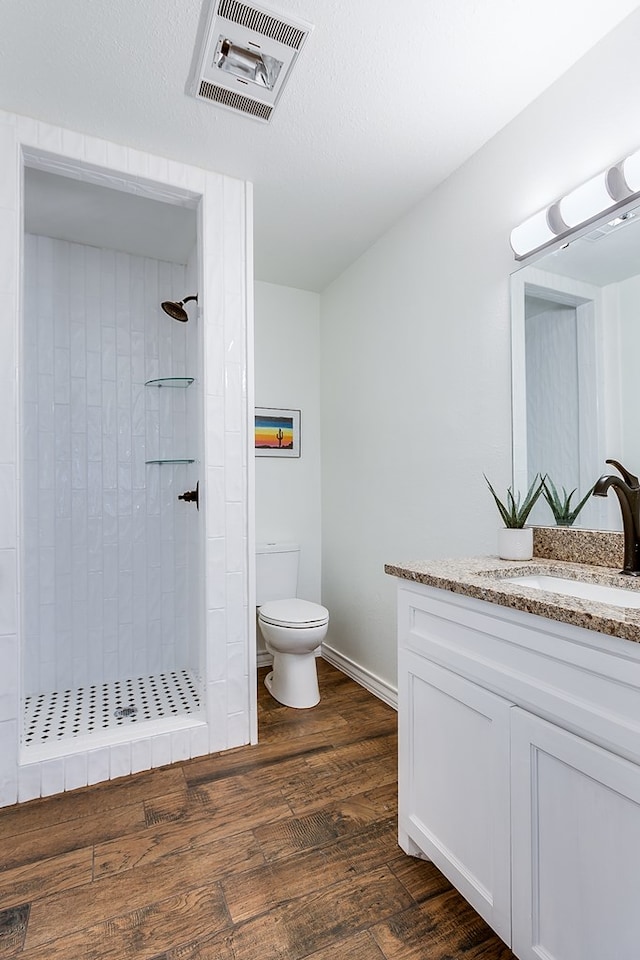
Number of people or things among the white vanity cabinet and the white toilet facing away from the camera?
0

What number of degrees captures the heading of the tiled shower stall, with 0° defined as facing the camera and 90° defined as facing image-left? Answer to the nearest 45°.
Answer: approximately 315°

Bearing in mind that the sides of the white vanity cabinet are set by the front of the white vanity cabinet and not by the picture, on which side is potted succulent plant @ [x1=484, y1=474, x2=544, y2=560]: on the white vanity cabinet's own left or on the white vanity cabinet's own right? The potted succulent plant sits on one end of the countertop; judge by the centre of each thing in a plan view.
on the white vanity cabinet's own right

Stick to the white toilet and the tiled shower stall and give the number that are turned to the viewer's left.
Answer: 0
